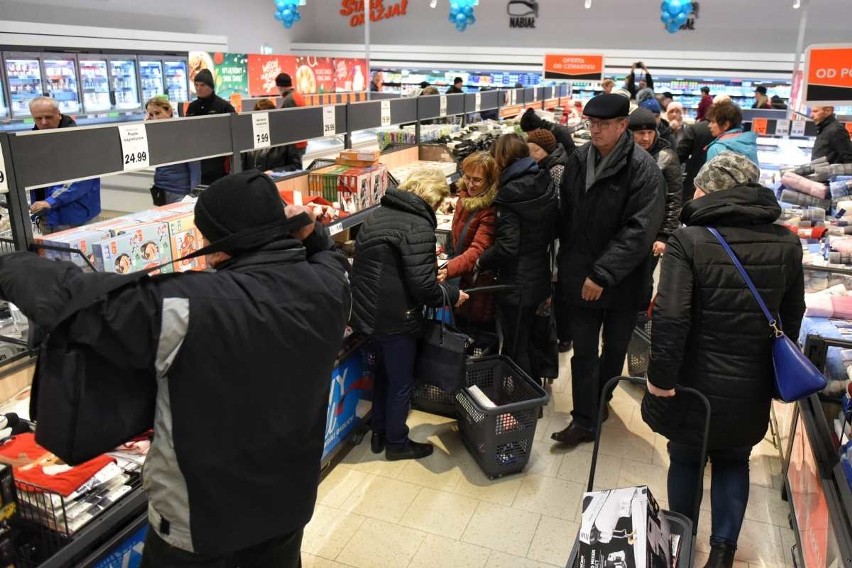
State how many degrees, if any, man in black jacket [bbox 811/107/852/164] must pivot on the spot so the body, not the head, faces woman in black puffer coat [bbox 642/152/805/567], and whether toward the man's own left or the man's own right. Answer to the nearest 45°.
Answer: approximately 90° to the man's own left

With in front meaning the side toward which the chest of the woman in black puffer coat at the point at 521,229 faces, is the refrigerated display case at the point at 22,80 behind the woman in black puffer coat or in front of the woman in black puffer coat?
in front

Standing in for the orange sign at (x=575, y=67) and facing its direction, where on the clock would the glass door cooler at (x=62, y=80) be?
The glass door cooler is roughly at 2 o'clock from the orange sign.

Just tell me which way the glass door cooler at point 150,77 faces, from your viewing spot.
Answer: facing the viewer and to the right of the viewer

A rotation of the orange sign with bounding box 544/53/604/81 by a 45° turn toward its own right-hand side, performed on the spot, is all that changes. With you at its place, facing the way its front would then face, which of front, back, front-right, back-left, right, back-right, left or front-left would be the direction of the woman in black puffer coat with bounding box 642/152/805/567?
front-left

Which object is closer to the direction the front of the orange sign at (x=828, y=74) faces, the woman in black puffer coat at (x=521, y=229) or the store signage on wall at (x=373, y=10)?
the woman in black puffer coat

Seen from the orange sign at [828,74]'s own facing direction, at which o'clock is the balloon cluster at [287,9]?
The balloon cluster is roughly at 4 o'clock from the orange sign.

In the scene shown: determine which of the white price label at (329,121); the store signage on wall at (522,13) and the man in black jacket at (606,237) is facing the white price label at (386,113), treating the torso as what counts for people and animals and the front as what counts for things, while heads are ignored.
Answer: the store signage on wall

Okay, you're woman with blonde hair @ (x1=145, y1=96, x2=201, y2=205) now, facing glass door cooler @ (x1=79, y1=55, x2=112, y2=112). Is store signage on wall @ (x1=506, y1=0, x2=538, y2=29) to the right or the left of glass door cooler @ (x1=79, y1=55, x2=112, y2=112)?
right

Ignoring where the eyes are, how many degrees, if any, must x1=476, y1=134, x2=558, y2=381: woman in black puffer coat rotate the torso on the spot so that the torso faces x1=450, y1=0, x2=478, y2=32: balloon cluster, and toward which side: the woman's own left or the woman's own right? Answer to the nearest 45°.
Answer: approximately 45° to the woman's own right

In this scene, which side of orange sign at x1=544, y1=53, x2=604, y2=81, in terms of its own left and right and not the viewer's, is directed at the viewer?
front

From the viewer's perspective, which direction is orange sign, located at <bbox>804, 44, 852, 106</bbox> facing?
toward the camera

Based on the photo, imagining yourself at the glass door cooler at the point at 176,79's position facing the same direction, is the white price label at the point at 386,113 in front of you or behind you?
in front

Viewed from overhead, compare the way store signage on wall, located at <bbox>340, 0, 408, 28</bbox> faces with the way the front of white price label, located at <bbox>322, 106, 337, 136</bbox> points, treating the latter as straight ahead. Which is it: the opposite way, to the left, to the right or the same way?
the same way

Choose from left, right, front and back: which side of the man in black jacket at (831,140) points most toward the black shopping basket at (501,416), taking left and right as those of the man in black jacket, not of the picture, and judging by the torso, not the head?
left

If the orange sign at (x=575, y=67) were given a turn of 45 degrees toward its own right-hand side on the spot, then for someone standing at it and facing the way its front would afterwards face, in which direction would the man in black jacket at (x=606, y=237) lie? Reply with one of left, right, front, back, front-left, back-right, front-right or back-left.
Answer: front-left

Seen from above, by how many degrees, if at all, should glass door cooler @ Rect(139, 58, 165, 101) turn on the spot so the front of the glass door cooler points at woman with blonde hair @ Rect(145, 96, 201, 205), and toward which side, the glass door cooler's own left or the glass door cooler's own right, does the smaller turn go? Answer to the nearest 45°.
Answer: approximately 45° to the glass door cooler's own right

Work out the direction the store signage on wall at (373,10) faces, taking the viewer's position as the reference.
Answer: facing the viewer
